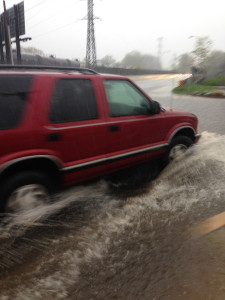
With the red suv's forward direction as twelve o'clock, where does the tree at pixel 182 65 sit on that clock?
The tree is roughly at 11 o'clock from the red suv.

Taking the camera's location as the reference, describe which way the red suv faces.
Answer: facing away from the viewer and to the right of the viewer

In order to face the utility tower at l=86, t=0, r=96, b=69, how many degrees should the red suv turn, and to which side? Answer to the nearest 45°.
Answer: approximately 45° to its left

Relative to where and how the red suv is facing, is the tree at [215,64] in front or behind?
in front
